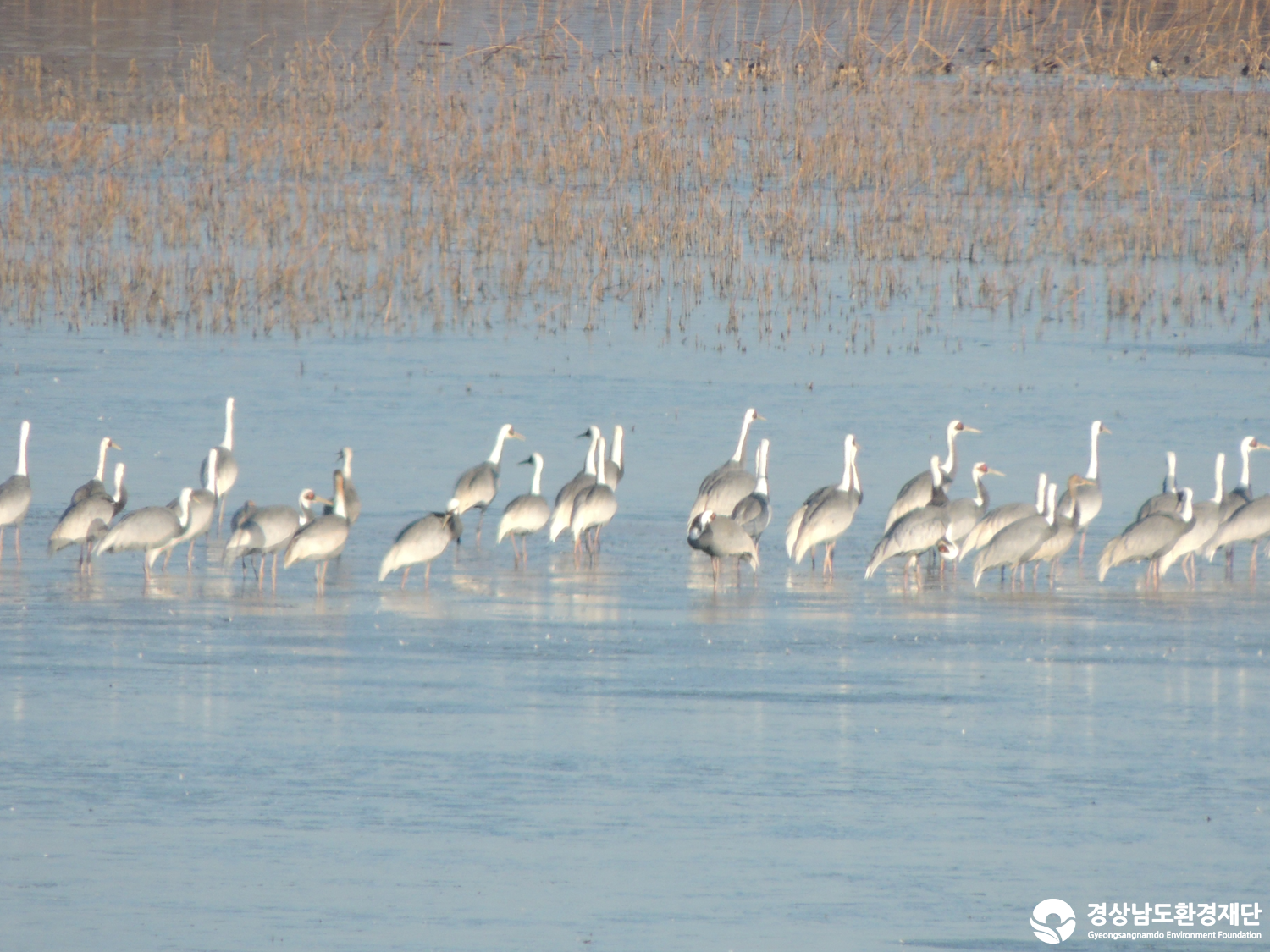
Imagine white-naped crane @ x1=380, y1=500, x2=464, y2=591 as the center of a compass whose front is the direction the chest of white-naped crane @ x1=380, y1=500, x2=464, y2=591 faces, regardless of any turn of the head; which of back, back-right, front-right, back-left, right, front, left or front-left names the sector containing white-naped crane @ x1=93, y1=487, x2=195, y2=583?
back

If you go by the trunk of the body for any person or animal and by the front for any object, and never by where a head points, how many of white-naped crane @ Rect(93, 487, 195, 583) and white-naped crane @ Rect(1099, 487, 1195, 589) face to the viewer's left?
0

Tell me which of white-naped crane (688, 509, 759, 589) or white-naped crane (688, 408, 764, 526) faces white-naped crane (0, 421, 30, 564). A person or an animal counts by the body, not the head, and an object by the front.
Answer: white-naped crane (688, 509, 759, 589)

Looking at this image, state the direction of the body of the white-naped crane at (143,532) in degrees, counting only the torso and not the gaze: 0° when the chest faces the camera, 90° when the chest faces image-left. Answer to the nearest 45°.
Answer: approximately 270°

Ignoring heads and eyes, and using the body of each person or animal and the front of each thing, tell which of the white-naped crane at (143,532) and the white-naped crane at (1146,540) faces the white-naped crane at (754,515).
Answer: the white-naped crane at (143,532)

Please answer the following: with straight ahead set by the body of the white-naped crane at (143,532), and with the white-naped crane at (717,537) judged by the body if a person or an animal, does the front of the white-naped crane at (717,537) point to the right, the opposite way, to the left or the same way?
the opposite way

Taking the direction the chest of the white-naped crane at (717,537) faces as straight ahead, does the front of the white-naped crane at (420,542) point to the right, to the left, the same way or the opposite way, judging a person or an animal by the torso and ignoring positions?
the opposite way

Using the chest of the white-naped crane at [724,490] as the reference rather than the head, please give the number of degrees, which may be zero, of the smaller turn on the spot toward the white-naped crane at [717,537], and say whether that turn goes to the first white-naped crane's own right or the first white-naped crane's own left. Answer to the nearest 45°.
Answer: approximately 90° to the first white-naped crane's own right

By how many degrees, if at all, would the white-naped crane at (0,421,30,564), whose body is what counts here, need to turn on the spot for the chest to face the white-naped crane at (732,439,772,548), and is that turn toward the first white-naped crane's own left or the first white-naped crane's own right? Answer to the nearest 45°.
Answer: approximately 45° to the first white-naped crane's own right

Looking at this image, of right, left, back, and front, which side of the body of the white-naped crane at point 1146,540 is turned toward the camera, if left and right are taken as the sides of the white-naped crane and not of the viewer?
right

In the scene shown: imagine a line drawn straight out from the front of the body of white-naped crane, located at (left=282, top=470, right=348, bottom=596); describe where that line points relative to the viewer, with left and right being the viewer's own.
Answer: facing to the right of the viewer

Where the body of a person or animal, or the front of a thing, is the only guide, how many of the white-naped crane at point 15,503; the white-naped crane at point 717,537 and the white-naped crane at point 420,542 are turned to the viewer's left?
1
